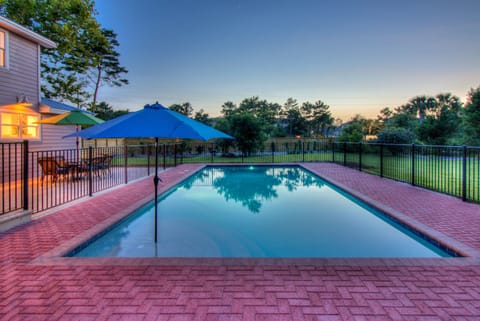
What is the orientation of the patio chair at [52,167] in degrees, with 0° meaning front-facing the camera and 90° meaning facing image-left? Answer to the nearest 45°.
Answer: approximately 225°
